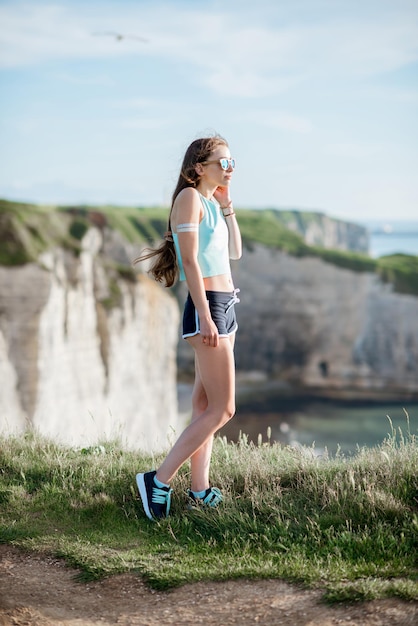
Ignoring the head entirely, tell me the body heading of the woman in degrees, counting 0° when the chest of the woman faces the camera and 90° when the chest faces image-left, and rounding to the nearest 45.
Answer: approximately 270°
